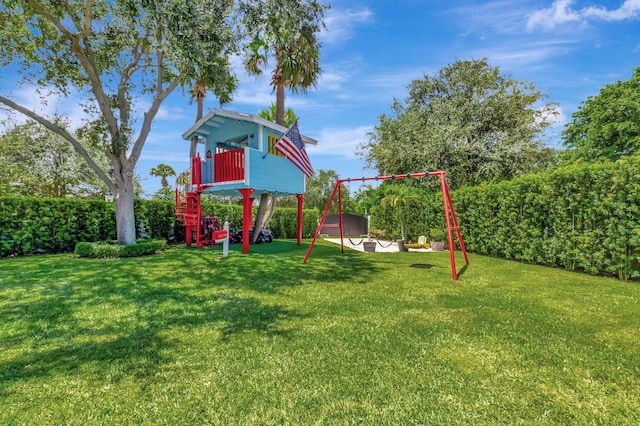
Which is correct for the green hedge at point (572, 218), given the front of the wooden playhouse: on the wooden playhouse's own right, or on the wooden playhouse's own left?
on the wooden playhouse's own left

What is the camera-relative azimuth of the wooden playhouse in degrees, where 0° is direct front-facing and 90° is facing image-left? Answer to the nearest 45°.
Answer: approximately 45°

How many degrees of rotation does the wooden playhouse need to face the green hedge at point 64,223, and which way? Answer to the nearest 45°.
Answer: approximately 45° to its right

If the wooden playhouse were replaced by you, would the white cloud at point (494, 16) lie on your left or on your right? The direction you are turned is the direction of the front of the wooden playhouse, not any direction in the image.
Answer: on your left

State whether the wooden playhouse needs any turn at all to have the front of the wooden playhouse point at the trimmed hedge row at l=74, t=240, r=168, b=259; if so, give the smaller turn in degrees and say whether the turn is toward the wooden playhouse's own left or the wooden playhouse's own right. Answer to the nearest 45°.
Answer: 0° — it already faces it

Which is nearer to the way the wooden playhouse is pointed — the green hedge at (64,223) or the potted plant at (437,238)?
the green hedge

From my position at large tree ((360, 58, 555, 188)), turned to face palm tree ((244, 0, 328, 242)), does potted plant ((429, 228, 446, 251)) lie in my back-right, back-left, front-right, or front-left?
front-left
